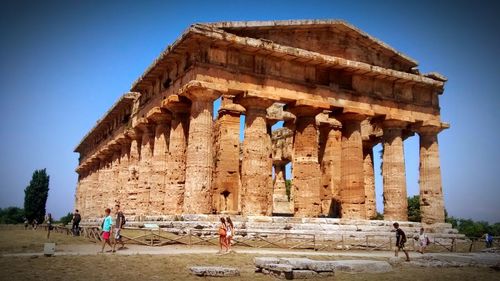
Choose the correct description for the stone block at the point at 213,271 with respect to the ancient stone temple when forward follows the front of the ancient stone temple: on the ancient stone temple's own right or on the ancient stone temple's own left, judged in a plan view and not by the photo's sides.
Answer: on the ancient stone temple's own right

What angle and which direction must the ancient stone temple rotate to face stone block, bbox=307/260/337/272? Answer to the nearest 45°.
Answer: approximately 45° to its right

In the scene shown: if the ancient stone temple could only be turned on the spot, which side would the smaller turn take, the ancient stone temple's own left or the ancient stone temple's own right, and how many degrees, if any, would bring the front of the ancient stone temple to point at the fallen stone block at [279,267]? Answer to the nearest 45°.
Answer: approximately 45° to the ancient stone temple's own right

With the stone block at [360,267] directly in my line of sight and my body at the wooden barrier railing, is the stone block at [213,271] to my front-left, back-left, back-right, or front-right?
front-right

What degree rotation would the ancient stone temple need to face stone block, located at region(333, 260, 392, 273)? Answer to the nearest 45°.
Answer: approximately 45° to its right

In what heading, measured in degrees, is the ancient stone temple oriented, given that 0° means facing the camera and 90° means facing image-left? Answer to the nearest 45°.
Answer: approximately 315°

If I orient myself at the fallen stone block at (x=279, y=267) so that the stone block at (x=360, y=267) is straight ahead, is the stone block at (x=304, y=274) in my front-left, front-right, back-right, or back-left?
front-right
